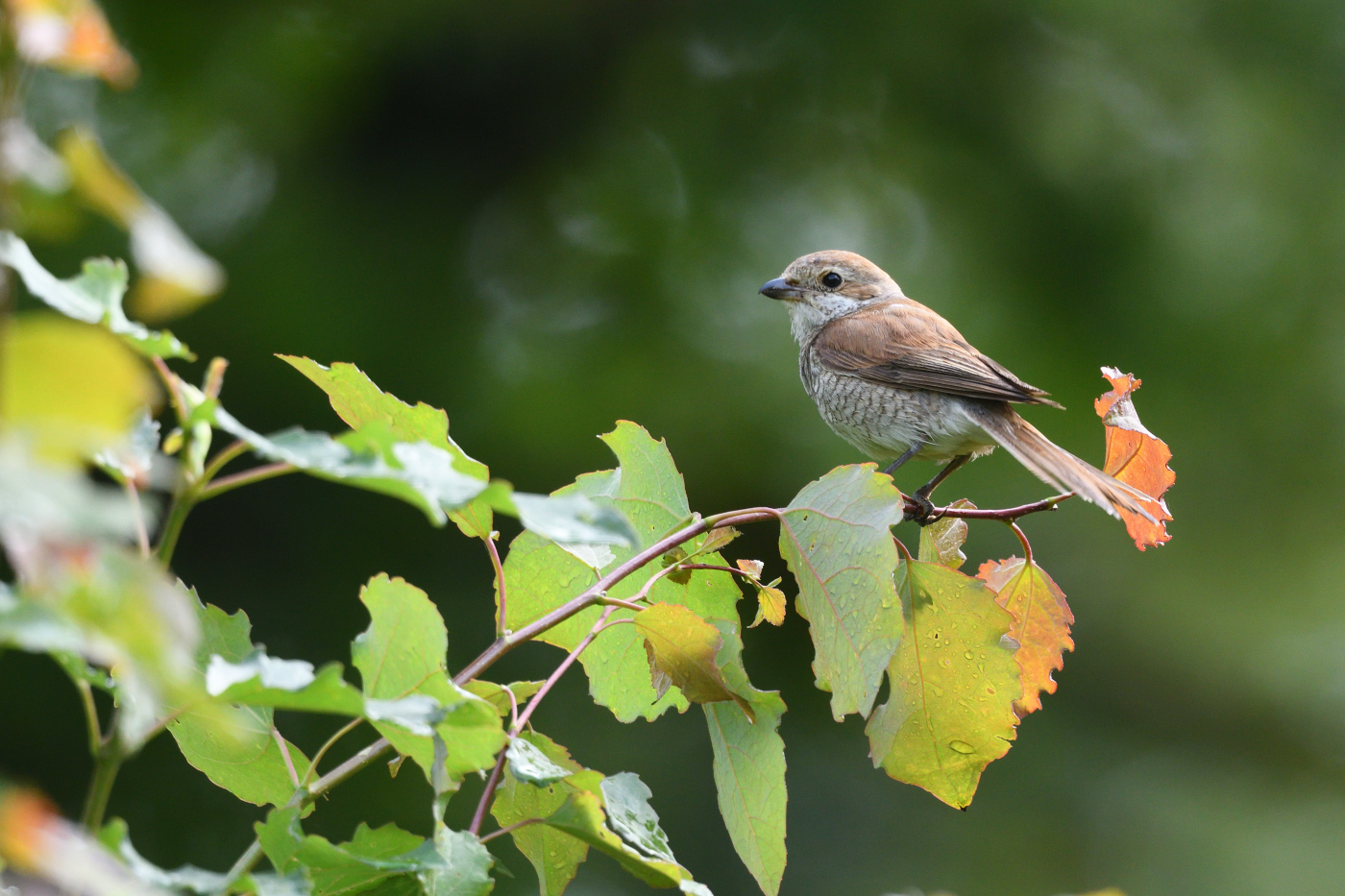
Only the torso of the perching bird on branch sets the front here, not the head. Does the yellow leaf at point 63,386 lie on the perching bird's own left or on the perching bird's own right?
on the perching bird's own left

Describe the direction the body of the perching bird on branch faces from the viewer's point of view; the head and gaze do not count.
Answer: to the viewer's left
